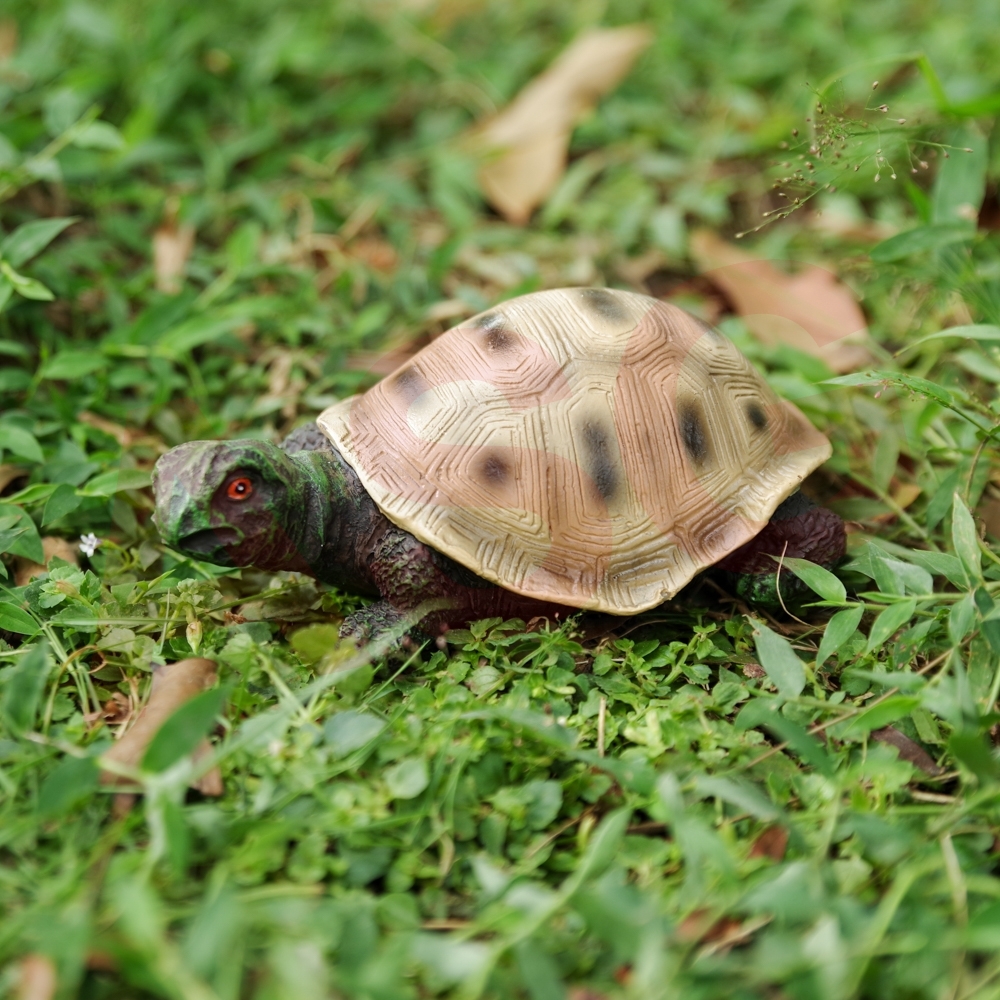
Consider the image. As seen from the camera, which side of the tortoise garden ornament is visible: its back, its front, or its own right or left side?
left

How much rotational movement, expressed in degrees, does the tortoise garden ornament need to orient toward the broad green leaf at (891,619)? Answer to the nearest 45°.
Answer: approximately 135° to its left

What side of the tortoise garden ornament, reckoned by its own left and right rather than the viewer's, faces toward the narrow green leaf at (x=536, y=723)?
left

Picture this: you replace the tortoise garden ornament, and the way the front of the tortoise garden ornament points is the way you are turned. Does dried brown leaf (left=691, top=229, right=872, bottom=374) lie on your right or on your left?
on your right

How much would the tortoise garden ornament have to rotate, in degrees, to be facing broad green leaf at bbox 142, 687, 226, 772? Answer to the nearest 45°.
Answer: approximately 45° to its left

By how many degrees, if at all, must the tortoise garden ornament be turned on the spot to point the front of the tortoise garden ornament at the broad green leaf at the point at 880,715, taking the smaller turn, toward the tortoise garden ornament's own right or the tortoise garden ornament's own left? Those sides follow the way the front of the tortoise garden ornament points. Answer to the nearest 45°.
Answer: approximately 135° to the tortoise garden ornament's own left

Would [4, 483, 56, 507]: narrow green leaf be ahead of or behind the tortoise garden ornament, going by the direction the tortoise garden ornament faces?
ahead

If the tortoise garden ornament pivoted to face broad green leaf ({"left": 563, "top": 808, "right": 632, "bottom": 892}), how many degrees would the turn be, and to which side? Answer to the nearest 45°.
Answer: approximately 90° to its left

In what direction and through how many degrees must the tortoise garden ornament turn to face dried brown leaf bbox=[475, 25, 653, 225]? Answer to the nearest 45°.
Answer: approximately 90° to its right

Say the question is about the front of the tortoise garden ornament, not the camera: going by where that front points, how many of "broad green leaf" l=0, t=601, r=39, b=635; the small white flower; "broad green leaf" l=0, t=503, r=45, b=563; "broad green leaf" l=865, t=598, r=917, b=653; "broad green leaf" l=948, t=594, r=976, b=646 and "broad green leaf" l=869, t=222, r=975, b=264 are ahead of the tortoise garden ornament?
3

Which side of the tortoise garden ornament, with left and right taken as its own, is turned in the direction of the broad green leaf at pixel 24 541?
front
